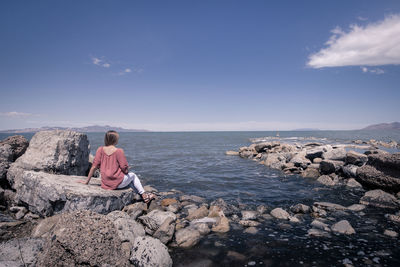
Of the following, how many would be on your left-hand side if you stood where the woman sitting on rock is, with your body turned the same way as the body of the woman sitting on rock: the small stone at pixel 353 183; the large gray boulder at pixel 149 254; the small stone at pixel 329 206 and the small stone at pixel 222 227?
0

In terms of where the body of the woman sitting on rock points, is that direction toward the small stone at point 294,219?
no

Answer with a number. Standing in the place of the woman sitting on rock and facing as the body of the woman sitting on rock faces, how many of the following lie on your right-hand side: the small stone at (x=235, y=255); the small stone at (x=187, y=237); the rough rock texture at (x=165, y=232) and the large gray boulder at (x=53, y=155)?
3

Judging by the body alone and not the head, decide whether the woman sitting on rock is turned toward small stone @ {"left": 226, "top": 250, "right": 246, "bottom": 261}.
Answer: no

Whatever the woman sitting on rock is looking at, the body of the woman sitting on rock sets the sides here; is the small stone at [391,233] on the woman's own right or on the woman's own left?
on the woman's own right

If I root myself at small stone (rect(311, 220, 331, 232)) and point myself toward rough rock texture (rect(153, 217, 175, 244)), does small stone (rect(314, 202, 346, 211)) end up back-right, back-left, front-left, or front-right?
back-right

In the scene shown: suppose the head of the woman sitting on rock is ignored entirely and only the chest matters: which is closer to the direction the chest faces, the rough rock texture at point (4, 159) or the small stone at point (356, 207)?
the small stone

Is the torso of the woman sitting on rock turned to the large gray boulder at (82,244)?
no

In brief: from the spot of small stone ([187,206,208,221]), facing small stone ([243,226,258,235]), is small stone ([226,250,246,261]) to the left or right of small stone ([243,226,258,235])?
right

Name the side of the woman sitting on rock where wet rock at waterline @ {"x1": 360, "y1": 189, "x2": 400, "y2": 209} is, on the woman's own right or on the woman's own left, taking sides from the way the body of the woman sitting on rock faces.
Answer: on the woman's own right

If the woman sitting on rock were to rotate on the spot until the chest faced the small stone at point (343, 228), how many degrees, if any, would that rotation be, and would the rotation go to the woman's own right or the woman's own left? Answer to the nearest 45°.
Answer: approximately 90° to the woman's own right

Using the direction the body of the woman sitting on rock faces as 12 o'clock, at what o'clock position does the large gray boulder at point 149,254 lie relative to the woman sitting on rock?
The large gray boulder is roughly at 4 o'clock from the woman sitting on rock.

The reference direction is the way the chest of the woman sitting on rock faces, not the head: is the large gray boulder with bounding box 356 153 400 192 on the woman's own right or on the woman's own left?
on the woman's own right

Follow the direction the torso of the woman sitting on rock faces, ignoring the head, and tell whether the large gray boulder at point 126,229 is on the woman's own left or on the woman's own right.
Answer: on the woman's own right

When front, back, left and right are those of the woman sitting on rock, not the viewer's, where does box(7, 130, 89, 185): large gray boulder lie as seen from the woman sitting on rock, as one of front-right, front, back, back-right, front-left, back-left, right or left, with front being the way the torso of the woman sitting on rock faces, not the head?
left

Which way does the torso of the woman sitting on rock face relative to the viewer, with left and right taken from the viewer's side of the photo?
facing away from the viewer and to the right of the viewer

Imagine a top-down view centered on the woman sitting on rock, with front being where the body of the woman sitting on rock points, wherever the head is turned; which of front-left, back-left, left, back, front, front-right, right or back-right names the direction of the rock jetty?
front-right

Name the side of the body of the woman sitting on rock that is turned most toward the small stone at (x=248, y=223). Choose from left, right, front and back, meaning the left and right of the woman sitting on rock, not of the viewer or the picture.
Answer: right

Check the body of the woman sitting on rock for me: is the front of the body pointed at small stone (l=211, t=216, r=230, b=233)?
no

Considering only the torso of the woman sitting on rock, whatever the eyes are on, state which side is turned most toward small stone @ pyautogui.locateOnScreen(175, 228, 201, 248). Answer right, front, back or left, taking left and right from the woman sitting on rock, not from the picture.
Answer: right
